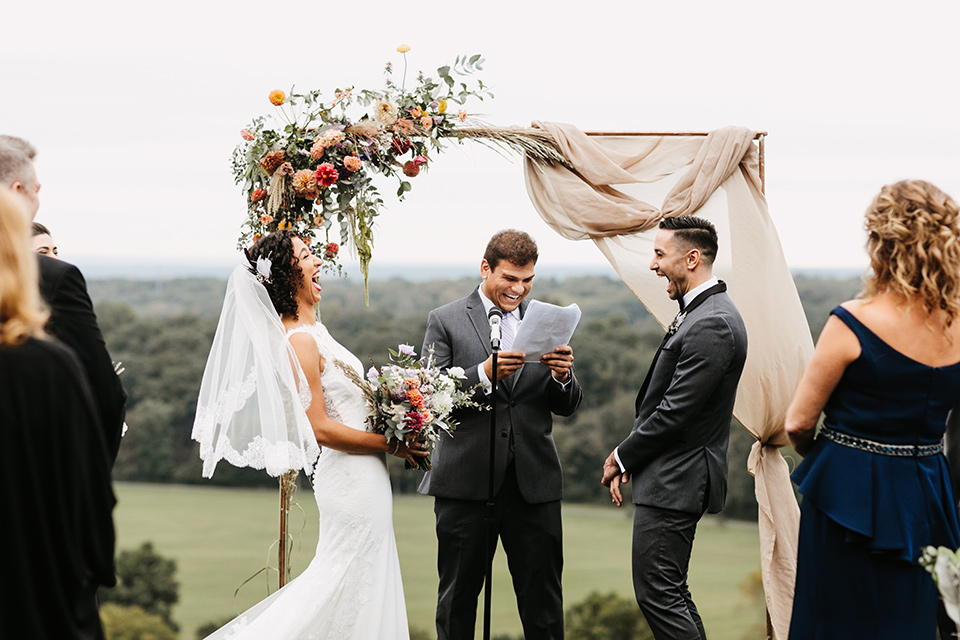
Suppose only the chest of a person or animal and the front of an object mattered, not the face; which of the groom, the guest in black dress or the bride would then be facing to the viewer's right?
the bride

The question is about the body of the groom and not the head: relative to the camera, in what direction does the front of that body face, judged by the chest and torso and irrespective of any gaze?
to the viewer's left

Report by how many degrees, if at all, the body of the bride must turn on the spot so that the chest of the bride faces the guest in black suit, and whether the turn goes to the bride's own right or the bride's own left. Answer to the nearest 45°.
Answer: approximately 135° to the bride's own right

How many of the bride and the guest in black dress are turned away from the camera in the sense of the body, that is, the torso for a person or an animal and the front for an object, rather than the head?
1

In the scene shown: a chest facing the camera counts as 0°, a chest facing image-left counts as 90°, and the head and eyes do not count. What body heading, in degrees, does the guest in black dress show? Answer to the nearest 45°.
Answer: approximately 180°

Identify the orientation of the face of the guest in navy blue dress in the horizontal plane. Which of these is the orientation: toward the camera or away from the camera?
away from the camera

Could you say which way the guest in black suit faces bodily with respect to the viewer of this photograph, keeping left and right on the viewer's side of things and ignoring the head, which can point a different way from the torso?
facing away from the viewer and to the right of the viewer

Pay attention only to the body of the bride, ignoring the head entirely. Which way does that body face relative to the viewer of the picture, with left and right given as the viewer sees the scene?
facing to the right of the viewer

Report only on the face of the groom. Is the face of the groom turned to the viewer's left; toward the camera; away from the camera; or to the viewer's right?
to the viewer's left

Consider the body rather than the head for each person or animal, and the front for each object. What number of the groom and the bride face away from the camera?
0

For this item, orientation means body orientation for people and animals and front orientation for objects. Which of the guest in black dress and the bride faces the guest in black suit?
the guest in black dress

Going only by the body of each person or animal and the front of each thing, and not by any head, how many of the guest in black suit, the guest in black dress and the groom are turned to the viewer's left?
1

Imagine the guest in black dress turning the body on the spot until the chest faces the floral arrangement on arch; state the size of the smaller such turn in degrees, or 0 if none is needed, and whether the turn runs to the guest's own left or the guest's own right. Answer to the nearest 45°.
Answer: approximately 45° to the guest's own right

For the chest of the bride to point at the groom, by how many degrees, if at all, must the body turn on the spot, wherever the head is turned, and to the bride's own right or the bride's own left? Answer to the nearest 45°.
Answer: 0° — they already face them

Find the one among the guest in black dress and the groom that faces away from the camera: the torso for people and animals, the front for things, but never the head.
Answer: the guest in black dress

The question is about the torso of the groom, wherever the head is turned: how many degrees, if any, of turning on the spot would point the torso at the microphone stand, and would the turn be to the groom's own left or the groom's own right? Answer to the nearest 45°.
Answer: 0° — they already face it

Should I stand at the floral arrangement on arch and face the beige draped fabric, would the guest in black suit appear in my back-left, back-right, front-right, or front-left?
back-right

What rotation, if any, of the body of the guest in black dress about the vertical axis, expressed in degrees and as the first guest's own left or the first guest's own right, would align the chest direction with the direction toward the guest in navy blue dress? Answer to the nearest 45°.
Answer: approximately 90° to the first guest's own right

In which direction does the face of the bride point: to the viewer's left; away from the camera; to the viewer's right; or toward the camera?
to the viewer's right
